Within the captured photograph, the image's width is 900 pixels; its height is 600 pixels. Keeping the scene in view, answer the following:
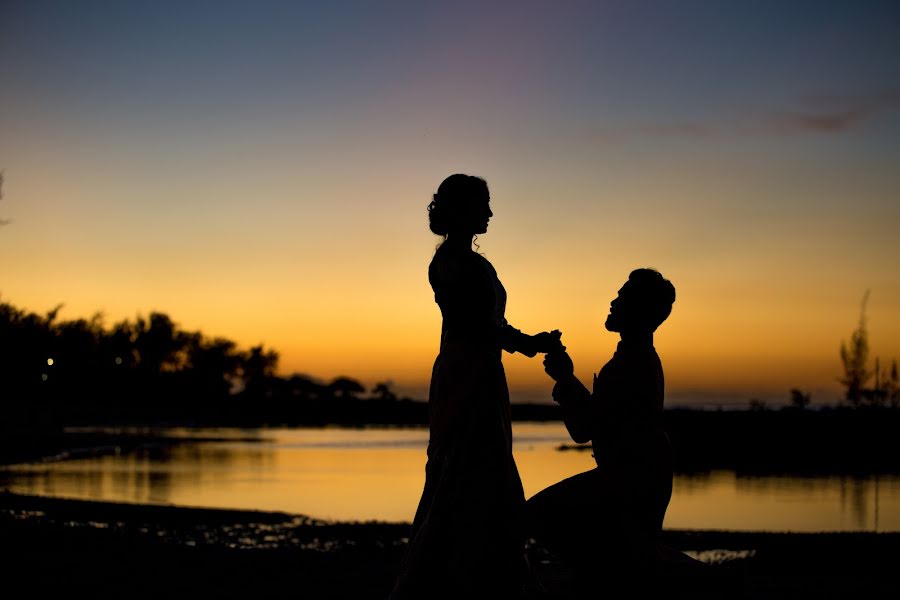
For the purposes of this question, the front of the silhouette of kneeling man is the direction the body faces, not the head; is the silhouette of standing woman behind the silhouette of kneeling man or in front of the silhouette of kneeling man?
in front

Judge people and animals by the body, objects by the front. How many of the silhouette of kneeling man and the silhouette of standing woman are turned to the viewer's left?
1

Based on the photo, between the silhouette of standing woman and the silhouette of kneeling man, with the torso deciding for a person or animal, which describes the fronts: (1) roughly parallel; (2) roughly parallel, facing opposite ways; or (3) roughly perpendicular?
roughly parallel, facing opposite ways

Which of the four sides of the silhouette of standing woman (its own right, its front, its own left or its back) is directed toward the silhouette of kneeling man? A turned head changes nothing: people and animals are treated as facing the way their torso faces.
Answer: front

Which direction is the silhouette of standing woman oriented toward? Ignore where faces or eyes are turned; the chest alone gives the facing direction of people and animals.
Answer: to the viewer's right

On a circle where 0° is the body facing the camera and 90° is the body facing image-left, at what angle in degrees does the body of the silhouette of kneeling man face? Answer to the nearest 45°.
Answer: approximately 90°
